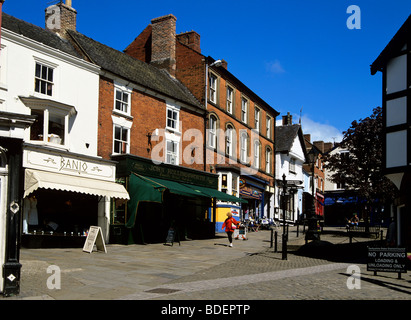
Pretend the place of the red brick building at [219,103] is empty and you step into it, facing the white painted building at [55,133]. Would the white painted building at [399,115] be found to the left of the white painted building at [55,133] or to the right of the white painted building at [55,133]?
left

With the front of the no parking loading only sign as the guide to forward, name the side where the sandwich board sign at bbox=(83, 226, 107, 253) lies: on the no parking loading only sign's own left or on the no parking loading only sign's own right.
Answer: on the no parking loading only sign's own right

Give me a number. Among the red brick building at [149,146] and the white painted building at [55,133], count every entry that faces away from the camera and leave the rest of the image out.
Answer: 0

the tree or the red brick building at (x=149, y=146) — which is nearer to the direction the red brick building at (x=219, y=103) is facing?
the tree

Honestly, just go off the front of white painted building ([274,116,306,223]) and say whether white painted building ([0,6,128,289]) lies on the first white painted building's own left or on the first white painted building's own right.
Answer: on the first white painted building's own right

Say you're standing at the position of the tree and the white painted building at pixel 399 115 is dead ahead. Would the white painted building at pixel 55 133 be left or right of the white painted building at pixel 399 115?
right

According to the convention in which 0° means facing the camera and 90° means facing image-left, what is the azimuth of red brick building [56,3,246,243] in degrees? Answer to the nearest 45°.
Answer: approximately 315°

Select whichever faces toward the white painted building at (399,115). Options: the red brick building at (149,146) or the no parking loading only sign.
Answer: the red brick building

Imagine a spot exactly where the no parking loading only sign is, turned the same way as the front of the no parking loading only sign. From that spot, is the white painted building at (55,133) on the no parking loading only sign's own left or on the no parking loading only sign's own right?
on the no parking loading only sign's own right

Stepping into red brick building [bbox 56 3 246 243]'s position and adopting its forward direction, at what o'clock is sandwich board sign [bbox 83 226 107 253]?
The sandwich board sign is roughly at 2 o'clock from the red brick building.

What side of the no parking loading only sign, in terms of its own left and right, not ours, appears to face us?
front

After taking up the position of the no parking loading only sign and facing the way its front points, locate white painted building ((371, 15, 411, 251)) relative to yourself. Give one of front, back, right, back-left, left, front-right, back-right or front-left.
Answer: back
